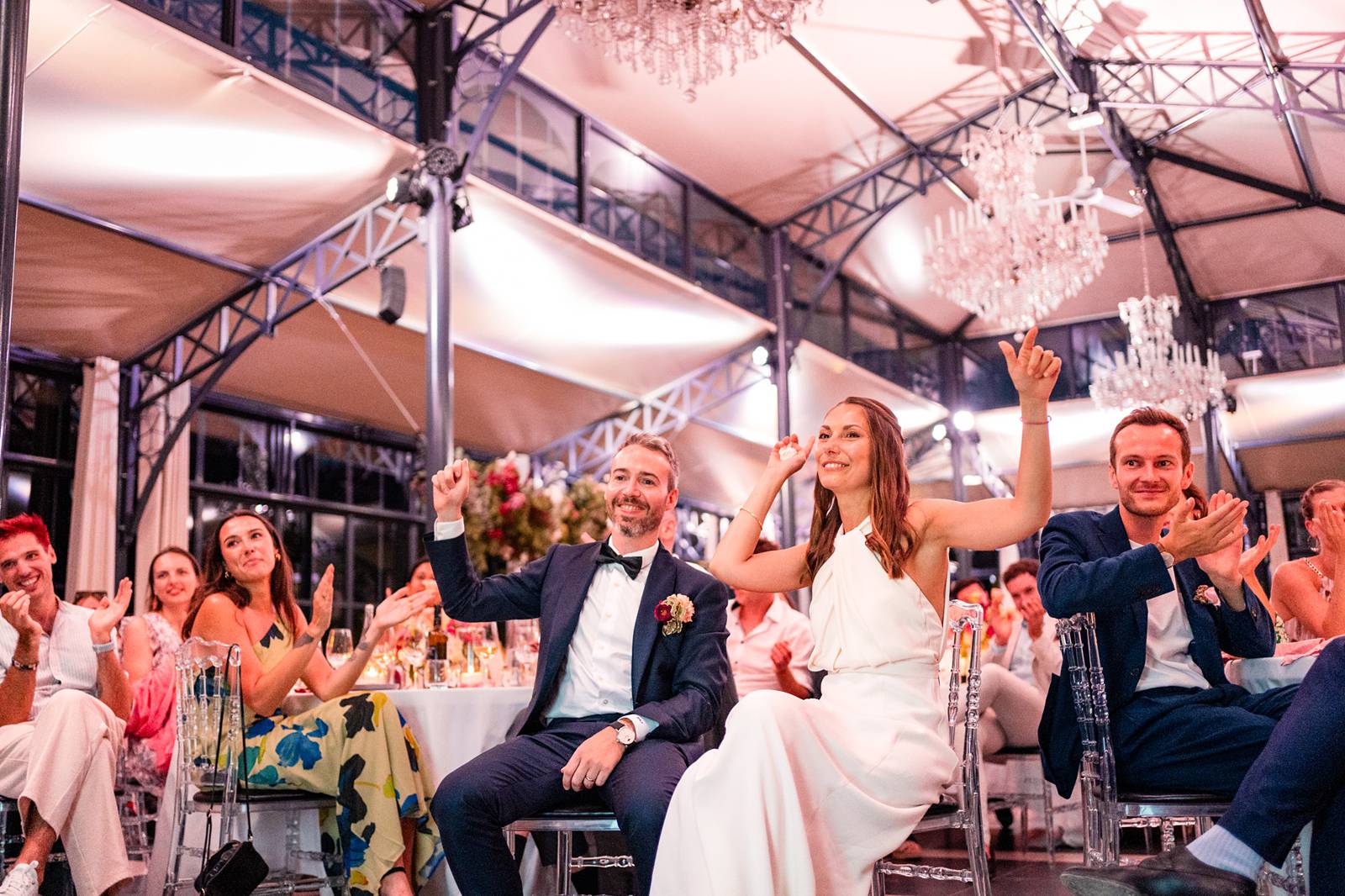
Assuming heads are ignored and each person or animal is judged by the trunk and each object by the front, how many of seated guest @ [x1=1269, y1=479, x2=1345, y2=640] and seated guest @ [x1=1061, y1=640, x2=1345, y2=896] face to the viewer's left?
1

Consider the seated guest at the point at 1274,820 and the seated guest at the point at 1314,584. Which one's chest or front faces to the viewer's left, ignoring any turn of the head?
the seated guest at the point at 1274,820

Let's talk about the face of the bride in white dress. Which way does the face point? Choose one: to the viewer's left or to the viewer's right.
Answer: to the viewer's left

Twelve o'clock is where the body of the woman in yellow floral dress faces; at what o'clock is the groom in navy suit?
The groom in navy suit is roughly at 12 o'clock from the woman in yellow floral dress.

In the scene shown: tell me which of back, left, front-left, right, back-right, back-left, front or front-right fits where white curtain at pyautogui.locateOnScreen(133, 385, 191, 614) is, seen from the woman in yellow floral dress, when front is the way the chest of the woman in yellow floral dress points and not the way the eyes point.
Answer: back-left

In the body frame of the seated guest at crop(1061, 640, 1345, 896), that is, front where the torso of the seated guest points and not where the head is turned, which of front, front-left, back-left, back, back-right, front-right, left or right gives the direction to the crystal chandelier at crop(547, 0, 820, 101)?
front-right

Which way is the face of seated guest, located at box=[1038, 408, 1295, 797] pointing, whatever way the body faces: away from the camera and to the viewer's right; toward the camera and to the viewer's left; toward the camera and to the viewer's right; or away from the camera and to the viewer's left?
toward the camera and to the viewer's left

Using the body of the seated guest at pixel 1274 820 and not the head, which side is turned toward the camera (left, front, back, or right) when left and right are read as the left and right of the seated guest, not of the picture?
left

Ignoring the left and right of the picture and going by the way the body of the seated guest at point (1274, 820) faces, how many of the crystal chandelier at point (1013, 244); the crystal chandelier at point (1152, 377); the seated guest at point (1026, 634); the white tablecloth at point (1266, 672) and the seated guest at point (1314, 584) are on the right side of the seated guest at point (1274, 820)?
5
